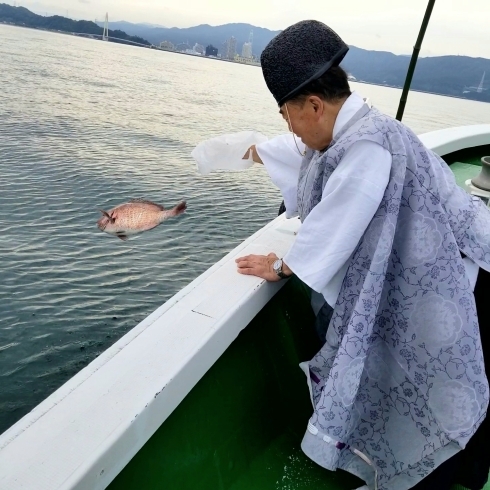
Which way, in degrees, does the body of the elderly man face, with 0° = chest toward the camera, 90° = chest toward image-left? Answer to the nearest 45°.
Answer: approximately 90°

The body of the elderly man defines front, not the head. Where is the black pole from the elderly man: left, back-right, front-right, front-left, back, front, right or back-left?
right

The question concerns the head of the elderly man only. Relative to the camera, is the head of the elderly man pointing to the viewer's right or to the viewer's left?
to the viewer's left
